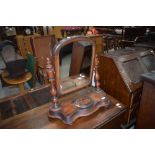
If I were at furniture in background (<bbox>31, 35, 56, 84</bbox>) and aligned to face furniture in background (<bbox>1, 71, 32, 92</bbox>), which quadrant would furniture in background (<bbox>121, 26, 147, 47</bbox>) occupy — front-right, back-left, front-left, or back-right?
back-left

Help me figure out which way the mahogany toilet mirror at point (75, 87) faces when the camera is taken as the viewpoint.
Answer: facing the viewer and to the right of the viewer

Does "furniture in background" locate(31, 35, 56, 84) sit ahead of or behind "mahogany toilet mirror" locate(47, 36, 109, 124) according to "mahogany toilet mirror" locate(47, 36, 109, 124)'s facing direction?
behind

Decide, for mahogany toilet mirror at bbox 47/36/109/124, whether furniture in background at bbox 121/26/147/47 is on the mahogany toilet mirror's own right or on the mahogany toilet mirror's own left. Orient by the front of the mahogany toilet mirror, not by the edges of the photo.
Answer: on the mahogany toilet mirror's own left

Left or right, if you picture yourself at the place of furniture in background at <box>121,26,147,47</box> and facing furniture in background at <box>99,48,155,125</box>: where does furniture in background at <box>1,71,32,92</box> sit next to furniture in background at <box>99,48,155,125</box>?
right

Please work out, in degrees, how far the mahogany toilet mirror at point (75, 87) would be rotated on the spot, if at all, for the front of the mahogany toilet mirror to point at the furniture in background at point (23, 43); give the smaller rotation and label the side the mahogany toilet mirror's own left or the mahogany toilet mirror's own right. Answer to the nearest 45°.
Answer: approximately 180°

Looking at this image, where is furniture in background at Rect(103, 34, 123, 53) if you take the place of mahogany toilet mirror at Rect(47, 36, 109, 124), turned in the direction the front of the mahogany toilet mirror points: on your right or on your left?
on your left

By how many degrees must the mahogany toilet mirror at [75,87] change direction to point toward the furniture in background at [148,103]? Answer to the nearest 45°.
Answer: approximately 45° to its left

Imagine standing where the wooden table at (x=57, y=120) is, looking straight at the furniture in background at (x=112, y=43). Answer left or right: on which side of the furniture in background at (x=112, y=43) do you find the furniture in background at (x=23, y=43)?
left
